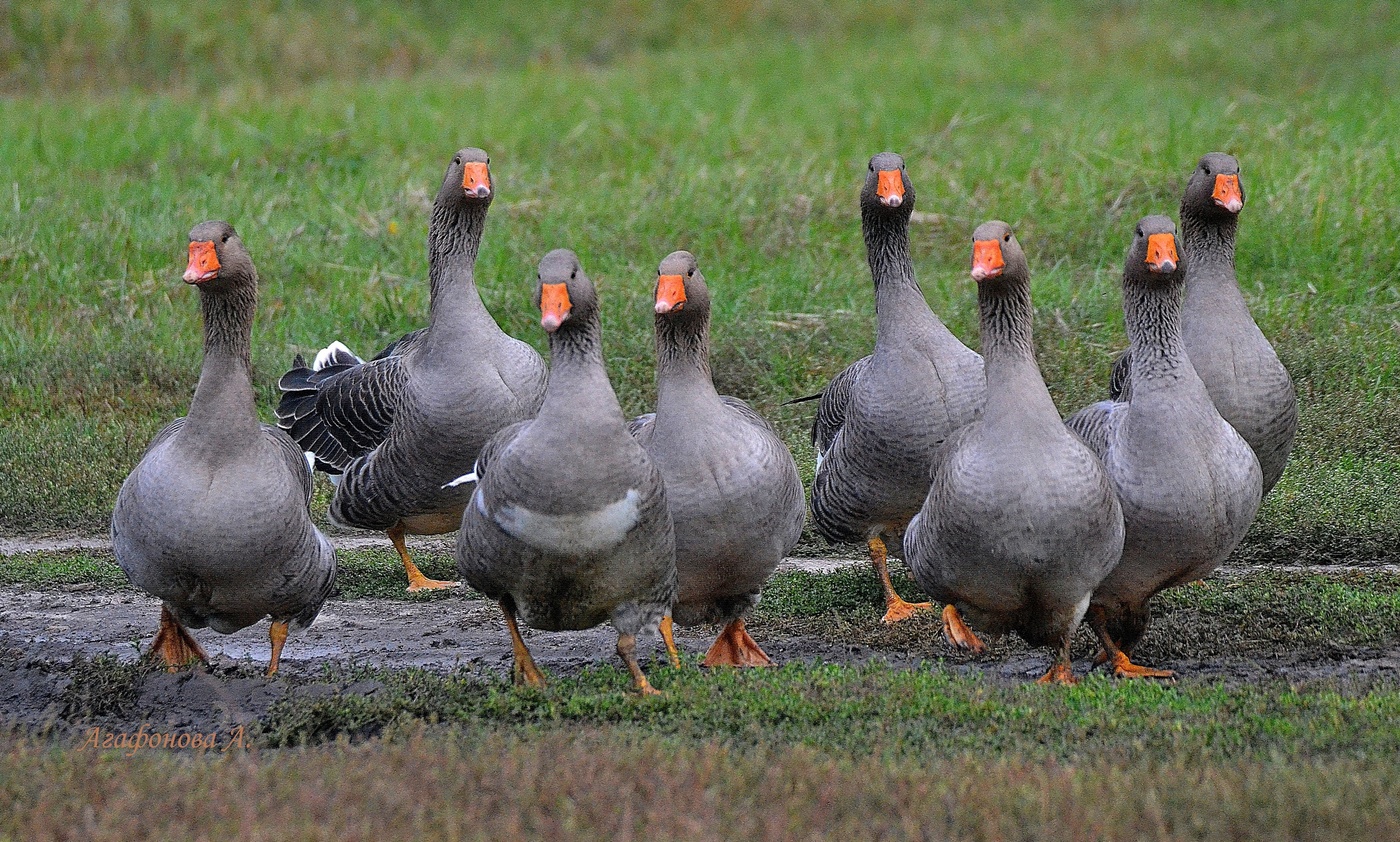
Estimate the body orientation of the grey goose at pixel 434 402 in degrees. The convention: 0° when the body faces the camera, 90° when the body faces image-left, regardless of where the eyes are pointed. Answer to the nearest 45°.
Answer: approximately 315°

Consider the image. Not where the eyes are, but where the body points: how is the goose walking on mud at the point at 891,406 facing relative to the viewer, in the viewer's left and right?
facing the viewer and to the right of the viewer

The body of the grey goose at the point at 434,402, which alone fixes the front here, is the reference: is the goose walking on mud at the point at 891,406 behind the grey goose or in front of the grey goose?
in front
